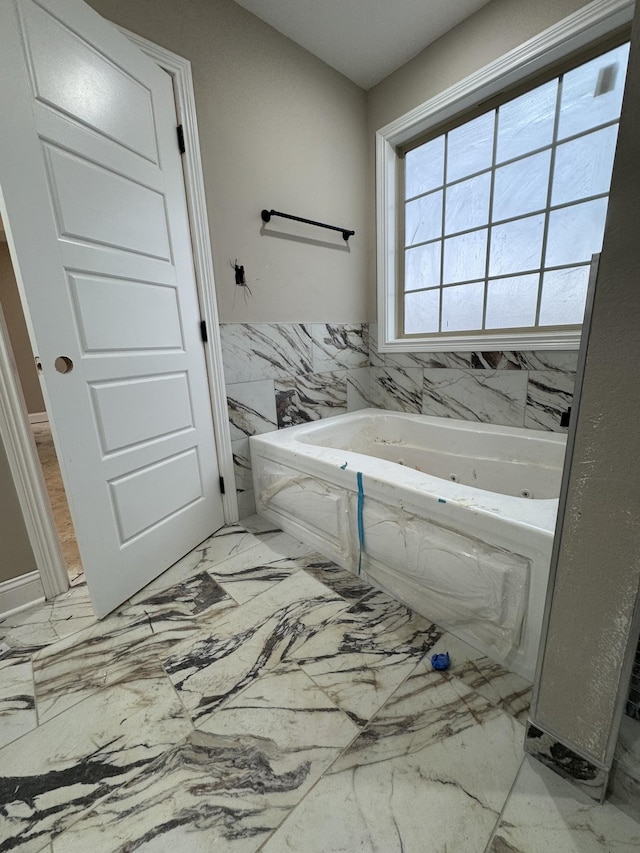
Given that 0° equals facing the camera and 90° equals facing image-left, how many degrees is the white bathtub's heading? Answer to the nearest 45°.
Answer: approximately 45°

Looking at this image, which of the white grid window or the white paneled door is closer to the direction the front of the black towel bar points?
the white grid window

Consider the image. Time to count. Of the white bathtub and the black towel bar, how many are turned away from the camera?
0

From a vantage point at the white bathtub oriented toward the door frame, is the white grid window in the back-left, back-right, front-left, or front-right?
back-right

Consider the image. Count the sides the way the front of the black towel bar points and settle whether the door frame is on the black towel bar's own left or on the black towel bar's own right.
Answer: on the black towel bar's own right

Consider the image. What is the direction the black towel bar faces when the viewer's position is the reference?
facing the viewer and to the right of the viewer

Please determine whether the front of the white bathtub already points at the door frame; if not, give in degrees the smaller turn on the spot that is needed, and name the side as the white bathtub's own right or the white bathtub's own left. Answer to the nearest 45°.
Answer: approximately 45° to the white bathtub's own right

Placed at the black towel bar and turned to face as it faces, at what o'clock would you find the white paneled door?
The white paneled door is roughly at 3 o'clock from the black towel bar.
